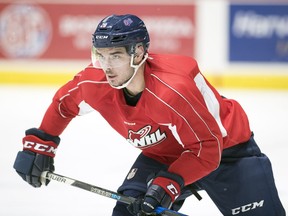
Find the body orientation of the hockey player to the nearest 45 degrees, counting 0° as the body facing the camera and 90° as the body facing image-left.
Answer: approximately 45°

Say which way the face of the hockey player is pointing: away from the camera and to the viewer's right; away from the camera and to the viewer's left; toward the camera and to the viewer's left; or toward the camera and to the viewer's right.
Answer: toward the camera and to the viewer's left
